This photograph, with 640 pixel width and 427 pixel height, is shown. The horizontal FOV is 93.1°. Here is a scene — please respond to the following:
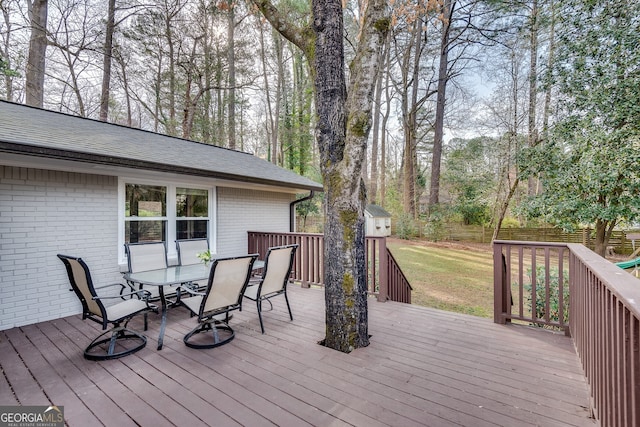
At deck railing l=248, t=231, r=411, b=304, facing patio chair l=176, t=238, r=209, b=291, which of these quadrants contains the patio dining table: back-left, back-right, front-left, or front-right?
front-left

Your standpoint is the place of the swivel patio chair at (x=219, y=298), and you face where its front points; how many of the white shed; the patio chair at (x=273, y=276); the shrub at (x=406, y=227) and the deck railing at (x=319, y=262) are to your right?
4

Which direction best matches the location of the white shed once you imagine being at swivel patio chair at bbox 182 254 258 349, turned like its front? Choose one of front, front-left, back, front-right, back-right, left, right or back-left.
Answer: right

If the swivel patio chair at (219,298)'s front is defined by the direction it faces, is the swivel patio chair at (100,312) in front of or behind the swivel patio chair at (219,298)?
in front

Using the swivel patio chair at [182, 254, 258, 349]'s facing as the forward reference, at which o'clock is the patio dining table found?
The patio dining table is roughly at 12 o'clock from the swivel patio chair.

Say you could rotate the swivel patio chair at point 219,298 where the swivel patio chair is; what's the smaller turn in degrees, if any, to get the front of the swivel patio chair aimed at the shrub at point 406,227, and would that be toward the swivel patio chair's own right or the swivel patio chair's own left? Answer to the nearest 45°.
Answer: approximately 90° to the swivel patio chair's own right

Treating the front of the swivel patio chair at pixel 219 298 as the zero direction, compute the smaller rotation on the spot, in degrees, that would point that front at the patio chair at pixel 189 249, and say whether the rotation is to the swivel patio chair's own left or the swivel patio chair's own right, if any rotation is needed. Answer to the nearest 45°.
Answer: approximately 45° to the swivel patio chair's own right

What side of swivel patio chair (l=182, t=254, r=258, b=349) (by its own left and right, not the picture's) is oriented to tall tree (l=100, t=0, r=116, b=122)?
front

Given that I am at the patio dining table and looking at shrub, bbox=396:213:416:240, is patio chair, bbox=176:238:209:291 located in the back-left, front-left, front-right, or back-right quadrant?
front-left

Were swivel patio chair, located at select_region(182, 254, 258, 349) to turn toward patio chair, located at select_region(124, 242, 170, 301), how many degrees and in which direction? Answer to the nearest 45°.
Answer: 0° — it already faces it

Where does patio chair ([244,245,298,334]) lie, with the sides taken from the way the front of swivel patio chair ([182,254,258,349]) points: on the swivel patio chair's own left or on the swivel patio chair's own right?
on the swivel patio chair's own right

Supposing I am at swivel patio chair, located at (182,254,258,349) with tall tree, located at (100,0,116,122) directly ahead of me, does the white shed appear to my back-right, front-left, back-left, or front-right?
front-right

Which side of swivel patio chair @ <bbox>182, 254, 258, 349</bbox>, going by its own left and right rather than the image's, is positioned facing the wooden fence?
right

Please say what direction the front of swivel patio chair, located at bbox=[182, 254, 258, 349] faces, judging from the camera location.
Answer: facing away from the viewer and to the left of the viewer
